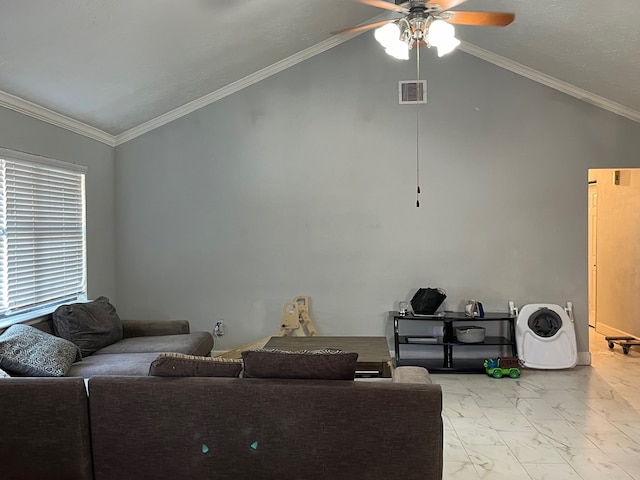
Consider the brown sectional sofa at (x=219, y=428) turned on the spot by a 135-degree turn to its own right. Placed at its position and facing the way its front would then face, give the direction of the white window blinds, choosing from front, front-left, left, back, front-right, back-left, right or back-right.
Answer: back

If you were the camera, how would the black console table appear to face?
facing the viewer

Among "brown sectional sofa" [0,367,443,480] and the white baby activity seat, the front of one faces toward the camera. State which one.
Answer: the white baby activity seat

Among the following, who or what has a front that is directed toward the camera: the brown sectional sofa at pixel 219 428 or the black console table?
the black console table

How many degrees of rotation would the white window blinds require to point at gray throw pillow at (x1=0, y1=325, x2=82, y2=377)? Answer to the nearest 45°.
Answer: approximately 45° to its right

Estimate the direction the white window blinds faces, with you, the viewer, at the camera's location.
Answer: facing the viewer and to the right of the viewer

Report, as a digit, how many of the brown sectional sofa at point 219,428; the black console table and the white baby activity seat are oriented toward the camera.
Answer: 2

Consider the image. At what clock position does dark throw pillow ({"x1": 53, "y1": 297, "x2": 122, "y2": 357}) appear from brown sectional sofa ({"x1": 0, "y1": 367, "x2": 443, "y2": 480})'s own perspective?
The dark throw pillow is roughly at 11 o'clock from the brown sectional sofa.

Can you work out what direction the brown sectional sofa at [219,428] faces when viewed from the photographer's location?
facing away from the viewer

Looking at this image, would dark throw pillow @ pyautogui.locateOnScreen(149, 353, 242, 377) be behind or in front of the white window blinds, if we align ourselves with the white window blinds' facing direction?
in front

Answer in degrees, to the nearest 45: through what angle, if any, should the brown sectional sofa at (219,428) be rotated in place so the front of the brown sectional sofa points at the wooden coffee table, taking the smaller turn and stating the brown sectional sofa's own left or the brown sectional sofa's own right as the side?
approximately 45° to the brown sectional sofa's own right

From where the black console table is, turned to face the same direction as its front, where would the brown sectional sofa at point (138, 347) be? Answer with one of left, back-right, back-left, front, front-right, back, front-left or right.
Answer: front-right

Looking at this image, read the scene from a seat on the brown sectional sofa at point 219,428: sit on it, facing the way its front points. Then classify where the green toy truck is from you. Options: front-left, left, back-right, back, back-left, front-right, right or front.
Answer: front-right
